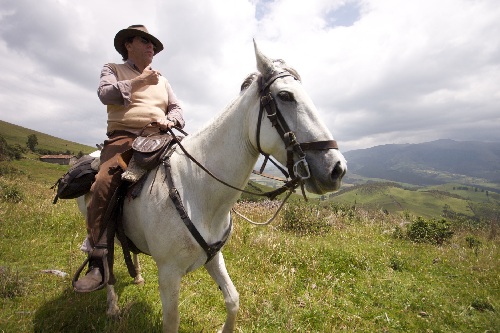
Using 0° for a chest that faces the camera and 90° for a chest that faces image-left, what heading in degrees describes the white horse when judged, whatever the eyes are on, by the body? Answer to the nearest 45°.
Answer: approximately 315°

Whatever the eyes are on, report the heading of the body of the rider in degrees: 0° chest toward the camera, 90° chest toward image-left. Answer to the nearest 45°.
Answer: approximately 315°

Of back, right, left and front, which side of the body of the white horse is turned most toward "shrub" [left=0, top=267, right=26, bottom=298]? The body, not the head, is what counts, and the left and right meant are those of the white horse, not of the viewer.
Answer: back

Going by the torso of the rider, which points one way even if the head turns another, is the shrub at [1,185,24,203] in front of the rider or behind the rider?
behind
